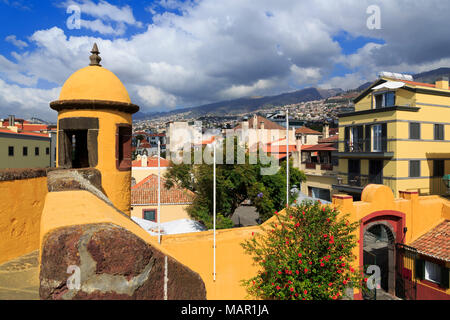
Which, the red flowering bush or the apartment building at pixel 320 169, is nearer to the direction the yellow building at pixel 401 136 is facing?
the red flowering bush

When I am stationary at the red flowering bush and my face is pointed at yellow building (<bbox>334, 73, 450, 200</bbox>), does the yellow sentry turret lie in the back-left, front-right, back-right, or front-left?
back-left

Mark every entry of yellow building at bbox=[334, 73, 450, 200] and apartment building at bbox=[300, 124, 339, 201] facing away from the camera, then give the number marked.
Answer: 0

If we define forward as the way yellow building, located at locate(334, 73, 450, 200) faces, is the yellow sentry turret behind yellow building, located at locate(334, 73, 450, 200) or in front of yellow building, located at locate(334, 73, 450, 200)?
in front

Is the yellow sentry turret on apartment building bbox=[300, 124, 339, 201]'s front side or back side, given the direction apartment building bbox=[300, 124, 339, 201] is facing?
on the front side

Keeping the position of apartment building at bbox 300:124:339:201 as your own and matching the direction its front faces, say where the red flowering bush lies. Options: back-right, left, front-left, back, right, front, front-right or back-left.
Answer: front-left

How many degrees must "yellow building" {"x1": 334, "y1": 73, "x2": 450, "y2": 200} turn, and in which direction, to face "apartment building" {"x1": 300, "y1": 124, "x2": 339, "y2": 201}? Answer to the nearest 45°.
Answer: approximately 90° to its right

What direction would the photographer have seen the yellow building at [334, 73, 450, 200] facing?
facing the viewer and to the left of the viewer

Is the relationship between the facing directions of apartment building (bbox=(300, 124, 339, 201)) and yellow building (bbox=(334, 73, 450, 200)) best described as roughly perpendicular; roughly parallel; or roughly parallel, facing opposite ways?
roughly parallel

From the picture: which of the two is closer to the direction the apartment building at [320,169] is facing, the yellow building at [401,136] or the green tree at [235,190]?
the green tree

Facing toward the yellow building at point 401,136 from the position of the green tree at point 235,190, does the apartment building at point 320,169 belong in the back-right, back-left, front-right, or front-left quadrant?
front-left
